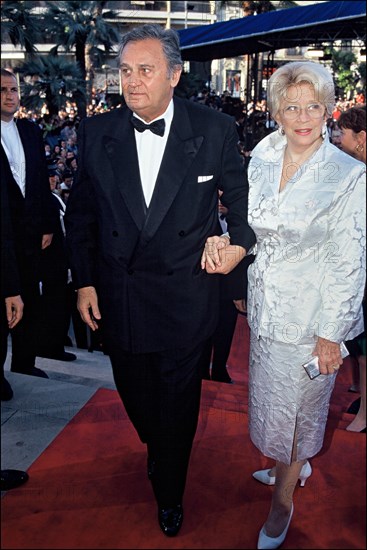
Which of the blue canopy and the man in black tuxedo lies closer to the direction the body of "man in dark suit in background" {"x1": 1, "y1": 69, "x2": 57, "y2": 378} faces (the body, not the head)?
the man in black tuxedo

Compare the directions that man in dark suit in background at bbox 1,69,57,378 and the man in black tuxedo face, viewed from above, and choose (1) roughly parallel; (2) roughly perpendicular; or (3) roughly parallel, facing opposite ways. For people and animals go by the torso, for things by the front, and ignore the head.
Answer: roughly parallel

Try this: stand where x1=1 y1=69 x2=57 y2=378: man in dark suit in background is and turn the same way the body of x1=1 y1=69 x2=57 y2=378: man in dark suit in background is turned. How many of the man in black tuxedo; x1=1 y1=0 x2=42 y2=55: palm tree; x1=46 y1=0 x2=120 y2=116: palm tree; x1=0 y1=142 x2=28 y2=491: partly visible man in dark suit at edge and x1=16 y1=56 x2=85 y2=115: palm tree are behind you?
3

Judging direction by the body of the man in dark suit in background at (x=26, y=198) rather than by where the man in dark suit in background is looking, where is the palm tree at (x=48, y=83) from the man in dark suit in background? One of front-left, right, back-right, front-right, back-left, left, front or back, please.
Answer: back

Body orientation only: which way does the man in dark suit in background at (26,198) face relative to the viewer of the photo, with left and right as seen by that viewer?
facing the viewer

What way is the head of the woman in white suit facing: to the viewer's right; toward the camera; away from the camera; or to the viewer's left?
toward the camera

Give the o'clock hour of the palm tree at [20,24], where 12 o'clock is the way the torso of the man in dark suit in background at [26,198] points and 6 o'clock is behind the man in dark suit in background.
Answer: The palm tree is roughly at 6 o'clock from the man in dark suit in background.

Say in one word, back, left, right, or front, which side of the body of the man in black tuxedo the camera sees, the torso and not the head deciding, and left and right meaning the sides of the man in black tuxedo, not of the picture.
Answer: front

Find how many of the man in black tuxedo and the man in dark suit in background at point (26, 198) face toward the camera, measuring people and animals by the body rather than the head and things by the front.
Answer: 2

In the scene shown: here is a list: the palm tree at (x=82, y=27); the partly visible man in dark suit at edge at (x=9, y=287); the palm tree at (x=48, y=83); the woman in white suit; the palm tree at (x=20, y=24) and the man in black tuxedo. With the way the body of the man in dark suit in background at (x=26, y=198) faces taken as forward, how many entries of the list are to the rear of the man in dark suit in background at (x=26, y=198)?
3

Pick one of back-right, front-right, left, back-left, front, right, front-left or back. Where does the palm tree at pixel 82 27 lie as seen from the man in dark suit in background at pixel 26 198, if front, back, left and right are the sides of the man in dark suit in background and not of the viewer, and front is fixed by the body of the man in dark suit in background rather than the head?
back

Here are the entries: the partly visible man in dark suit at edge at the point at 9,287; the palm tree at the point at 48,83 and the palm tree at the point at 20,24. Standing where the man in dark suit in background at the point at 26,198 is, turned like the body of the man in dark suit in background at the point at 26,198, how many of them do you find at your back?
2
